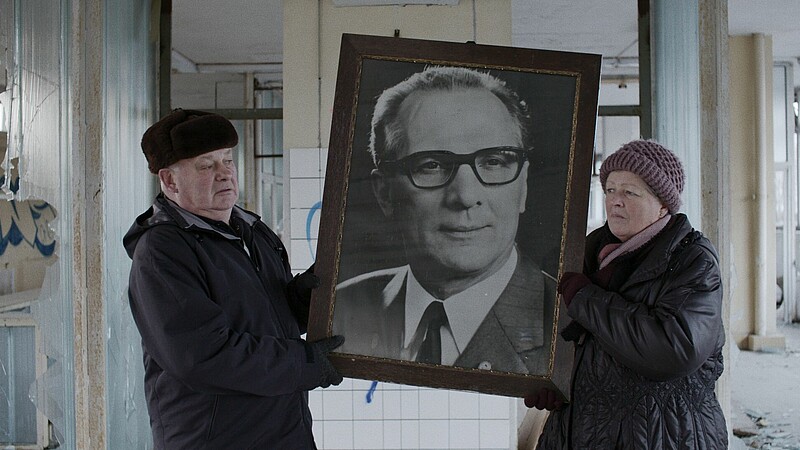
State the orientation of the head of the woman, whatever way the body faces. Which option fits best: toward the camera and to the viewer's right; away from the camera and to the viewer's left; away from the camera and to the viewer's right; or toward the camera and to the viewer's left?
toward the camera and to the viewer's left

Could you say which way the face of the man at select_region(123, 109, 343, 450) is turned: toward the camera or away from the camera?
toward the camera

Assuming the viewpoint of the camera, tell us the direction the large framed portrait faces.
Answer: facing the viewer

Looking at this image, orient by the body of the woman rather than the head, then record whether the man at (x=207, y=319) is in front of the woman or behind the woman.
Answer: in front

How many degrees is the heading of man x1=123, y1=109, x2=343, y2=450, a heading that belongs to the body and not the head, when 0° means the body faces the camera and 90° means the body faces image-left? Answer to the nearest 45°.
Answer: approximately 315°

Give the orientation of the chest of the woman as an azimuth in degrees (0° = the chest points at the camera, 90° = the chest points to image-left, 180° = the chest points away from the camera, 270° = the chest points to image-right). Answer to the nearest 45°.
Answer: approximately 45°
